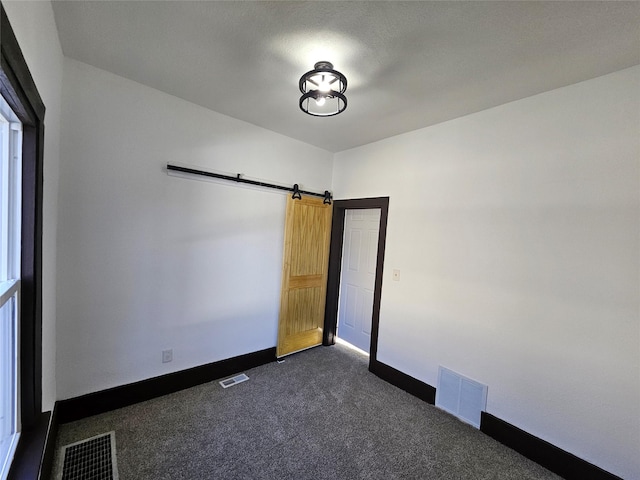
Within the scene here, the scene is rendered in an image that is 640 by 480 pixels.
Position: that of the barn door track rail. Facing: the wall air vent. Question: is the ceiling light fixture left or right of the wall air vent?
right

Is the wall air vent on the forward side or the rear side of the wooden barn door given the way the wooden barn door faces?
on the forward side

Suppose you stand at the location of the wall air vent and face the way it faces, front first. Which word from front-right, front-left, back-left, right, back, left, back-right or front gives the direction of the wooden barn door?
front-right

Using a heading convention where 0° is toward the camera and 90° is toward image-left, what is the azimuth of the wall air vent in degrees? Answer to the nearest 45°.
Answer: approximately 45°

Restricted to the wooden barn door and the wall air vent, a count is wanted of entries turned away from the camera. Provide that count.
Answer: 0

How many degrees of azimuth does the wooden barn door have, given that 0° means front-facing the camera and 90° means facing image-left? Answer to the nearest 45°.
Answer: approximately 315°
